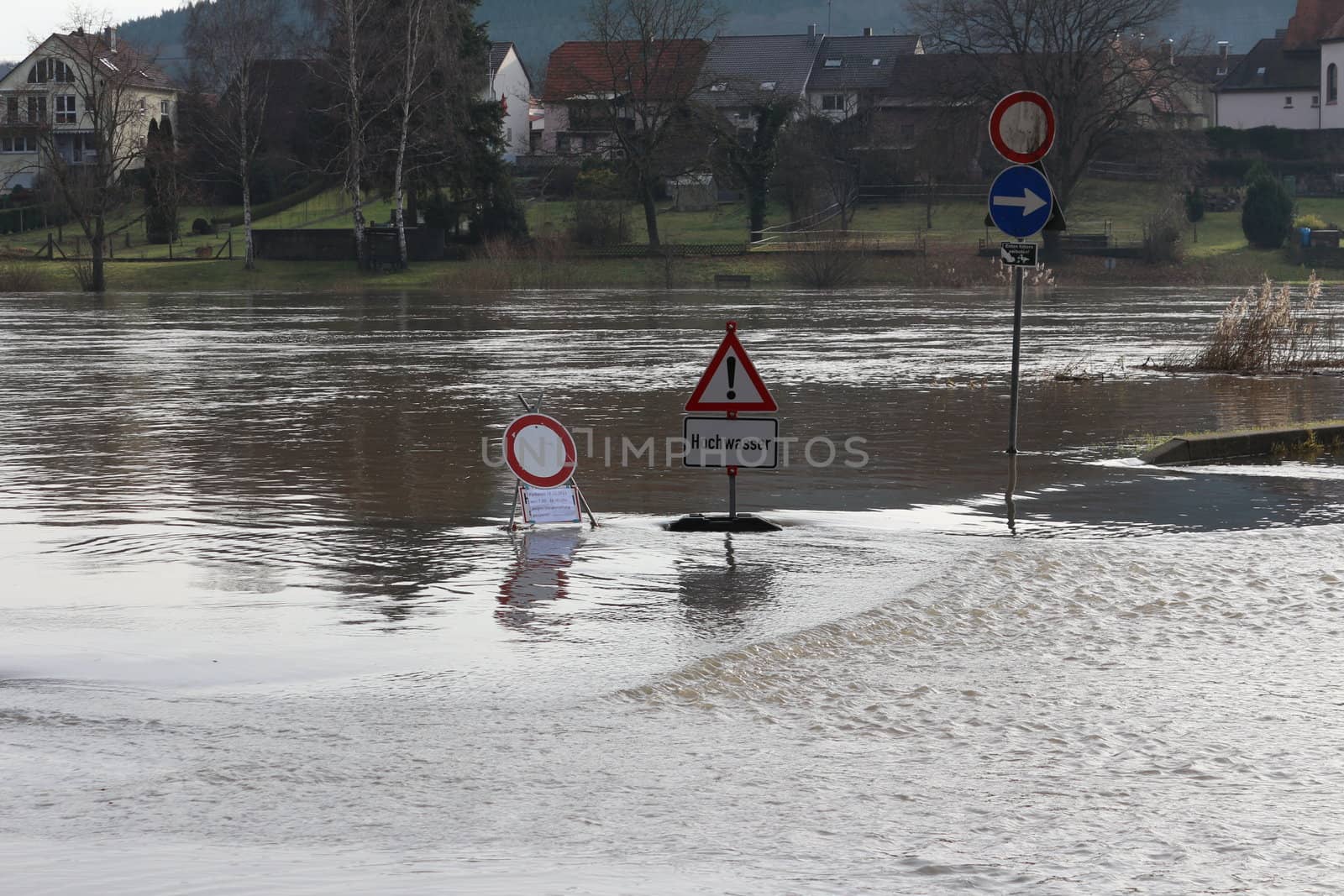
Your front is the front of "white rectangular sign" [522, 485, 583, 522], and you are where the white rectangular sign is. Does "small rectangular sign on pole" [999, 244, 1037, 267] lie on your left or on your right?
on your left

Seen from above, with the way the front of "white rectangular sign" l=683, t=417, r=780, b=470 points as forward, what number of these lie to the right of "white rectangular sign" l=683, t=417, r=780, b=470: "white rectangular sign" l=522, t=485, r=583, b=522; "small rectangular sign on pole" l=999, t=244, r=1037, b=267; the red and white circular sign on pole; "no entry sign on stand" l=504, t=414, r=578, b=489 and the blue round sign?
2

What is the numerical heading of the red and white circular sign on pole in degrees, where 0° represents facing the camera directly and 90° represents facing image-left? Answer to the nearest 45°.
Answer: approximately 0°

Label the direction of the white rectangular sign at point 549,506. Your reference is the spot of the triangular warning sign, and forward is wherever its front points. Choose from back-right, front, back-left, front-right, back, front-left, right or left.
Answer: right

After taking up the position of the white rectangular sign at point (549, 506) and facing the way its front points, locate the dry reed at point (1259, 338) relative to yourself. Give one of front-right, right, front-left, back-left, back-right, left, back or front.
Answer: back-left
